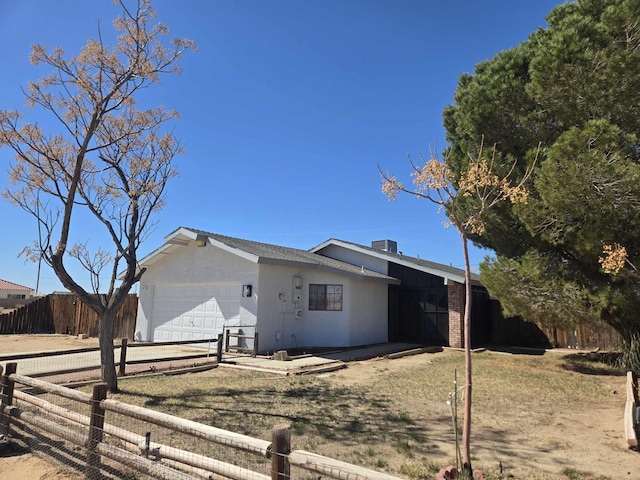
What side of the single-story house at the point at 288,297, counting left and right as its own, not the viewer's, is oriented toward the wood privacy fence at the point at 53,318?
right

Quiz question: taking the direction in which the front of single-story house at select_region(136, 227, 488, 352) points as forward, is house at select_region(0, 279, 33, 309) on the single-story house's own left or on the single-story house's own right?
on the single-story house's own right

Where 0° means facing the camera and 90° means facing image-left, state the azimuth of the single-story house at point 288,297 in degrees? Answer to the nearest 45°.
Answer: approximately 45°

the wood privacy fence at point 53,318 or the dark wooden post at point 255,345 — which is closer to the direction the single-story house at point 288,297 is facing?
the dark wooden post

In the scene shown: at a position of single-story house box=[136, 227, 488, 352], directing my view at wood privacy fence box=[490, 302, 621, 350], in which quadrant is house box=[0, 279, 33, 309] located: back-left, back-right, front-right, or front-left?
back-left

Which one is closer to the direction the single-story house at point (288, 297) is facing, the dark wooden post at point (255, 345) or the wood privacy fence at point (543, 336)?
the dark wooden post

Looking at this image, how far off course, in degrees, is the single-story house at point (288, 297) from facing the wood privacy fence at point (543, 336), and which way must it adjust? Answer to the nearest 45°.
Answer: approximately 135° to its left
